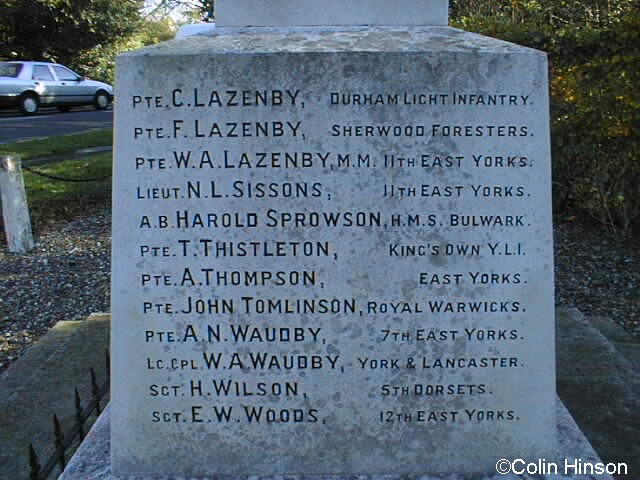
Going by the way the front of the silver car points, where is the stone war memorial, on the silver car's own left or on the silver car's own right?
on the silver car's own right

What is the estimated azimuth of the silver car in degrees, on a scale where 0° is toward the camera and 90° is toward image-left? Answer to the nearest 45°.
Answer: approximately 225°

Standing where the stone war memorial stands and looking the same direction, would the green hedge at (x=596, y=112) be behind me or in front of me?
behind

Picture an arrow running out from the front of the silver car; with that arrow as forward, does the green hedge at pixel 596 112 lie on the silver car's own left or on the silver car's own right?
on the silver car's own right

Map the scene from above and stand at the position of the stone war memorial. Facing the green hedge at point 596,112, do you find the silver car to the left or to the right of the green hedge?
left

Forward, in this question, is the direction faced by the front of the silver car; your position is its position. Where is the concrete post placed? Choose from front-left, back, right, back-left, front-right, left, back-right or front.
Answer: back-right

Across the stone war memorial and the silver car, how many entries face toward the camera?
1

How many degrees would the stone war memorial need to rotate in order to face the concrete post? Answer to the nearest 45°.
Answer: approximately 135° to its right

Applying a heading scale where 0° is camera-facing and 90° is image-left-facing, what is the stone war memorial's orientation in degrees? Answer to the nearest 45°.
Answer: approximately 0°
